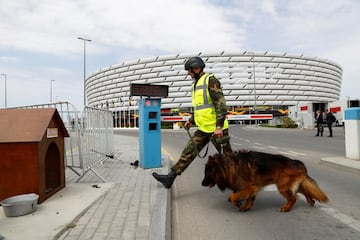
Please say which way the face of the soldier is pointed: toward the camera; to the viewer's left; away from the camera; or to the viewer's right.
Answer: to the viewer's left

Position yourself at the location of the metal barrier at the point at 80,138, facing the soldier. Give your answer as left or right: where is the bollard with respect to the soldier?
left

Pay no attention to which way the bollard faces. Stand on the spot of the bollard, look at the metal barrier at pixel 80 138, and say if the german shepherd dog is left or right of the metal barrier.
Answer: left

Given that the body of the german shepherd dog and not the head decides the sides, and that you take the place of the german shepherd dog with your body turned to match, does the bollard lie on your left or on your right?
on your right

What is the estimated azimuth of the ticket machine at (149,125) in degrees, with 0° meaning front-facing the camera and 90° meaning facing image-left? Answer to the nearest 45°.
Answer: approximately 0°

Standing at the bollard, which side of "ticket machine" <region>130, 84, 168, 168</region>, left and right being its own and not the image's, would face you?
left

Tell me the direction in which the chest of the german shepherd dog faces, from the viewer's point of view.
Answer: to the viewer's left

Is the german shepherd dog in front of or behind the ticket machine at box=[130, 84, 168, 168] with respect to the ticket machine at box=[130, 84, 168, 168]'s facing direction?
in front

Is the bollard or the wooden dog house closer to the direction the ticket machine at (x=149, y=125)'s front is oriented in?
the wooden dog house

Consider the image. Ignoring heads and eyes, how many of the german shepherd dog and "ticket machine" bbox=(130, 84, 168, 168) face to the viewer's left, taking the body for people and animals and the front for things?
1

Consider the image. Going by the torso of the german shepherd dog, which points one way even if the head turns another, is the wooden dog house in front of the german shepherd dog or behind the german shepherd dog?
in front
